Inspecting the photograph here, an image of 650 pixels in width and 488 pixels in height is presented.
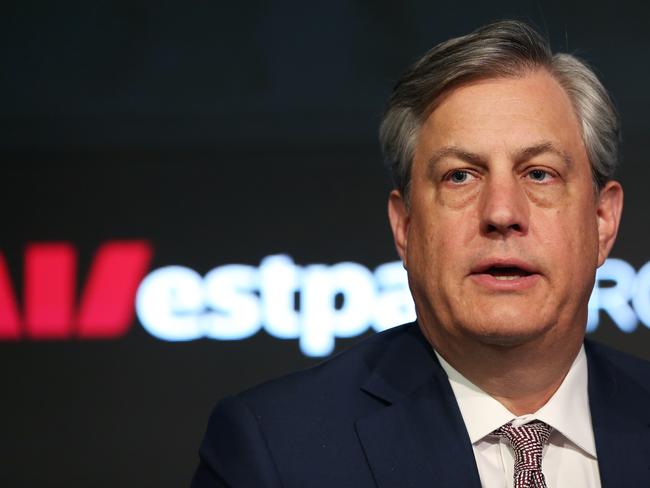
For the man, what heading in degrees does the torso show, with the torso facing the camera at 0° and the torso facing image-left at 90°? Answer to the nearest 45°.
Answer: approximately 0°
